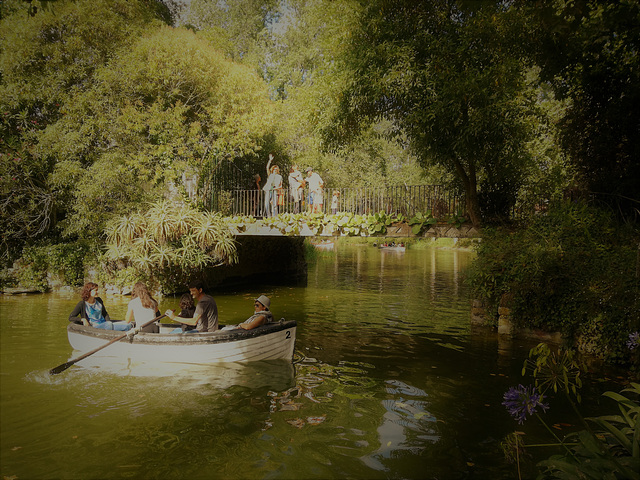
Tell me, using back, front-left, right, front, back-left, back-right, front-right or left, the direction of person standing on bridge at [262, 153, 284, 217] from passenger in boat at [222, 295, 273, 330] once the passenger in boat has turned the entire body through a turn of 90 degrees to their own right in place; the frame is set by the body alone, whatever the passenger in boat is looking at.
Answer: front

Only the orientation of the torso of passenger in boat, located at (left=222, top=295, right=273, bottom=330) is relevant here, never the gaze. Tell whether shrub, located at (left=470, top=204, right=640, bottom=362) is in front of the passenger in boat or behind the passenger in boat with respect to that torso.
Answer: behind

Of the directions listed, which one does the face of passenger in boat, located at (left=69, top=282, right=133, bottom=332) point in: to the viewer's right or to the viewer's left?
to the viewer's right

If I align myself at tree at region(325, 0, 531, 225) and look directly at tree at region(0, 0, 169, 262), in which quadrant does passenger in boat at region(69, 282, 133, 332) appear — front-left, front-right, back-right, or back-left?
front-left

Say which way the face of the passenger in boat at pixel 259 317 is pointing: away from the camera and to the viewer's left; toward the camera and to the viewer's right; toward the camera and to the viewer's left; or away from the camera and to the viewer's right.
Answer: toward the camera and to the viewer's left

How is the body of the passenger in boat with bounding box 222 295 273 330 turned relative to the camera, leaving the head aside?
to the viewer's left

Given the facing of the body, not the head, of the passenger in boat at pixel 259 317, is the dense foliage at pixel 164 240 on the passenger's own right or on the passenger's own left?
on the passenger's own right

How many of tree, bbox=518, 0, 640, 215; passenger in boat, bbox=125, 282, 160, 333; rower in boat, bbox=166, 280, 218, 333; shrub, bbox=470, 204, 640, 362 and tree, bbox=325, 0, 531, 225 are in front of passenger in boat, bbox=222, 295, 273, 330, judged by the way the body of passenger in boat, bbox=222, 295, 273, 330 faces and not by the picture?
2
